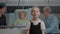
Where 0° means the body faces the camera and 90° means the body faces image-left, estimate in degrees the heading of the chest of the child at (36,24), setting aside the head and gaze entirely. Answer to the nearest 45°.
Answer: approximately 0°
